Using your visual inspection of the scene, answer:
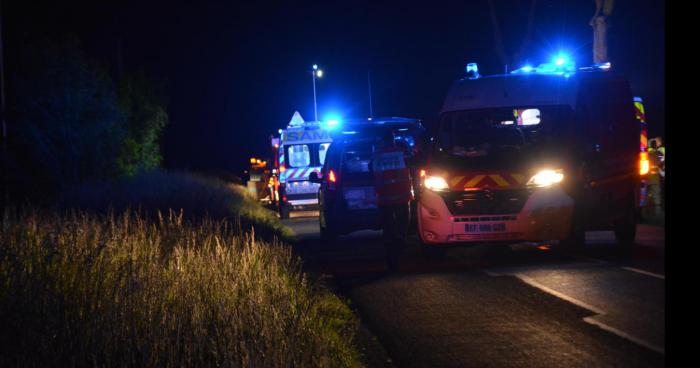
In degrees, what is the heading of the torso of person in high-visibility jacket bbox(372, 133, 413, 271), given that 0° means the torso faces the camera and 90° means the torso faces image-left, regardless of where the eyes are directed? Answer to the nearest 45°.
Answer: approximately 180°

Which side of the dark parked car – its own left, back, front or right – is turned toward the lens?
back

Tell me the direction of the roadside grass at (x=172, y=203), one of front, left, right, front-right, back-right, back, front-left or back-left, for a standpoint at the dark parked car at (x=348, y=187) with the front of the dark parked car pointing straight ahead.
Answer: front-left

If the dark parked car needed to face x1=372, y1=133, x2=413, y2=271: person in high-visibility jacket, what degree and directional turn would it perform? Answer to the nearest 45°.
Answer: approximately 180°

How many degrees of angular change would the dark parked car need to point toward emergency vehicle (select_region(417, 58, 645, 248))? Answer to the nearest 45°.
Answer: approximately 135° to its right

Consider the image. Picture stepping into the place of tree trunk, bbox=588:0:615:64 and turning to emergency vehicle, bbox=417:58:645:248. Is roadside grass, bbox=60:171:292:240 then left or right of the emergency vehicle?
right

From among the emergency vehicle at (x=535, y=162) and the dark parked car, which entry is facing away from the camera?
the dark parked car
